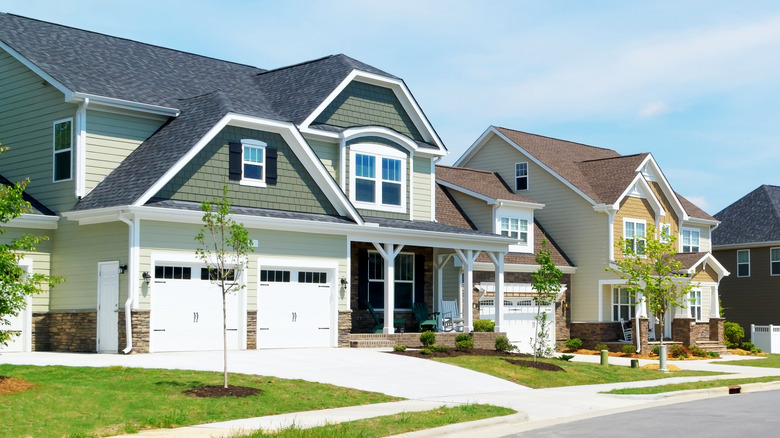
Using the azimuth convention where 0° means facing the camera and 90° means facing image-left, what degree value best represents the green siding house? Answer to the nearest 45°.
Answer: approximately 315°

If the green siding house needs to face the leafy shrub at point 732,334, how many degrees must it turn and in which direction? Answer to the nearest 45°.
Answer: approximately 90° to its left

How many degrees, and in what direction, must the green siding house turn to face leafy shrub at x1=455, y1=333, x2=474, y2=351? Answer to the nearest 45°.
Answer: approximately 45° to its left

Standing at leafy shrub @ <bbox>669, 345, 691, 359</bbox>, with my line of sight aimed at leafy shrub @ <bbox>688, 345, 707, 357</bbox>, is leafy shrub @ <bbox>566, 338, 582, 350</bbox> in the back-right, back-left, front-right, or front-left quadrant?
back-left

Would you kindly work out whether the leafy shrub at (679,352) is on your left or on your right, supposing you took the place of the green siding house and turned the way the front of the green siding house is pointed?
on your left

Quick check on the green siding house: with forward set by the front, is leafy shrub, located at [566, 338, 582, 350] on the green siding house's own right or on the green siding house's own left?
on the green siding house's own left
